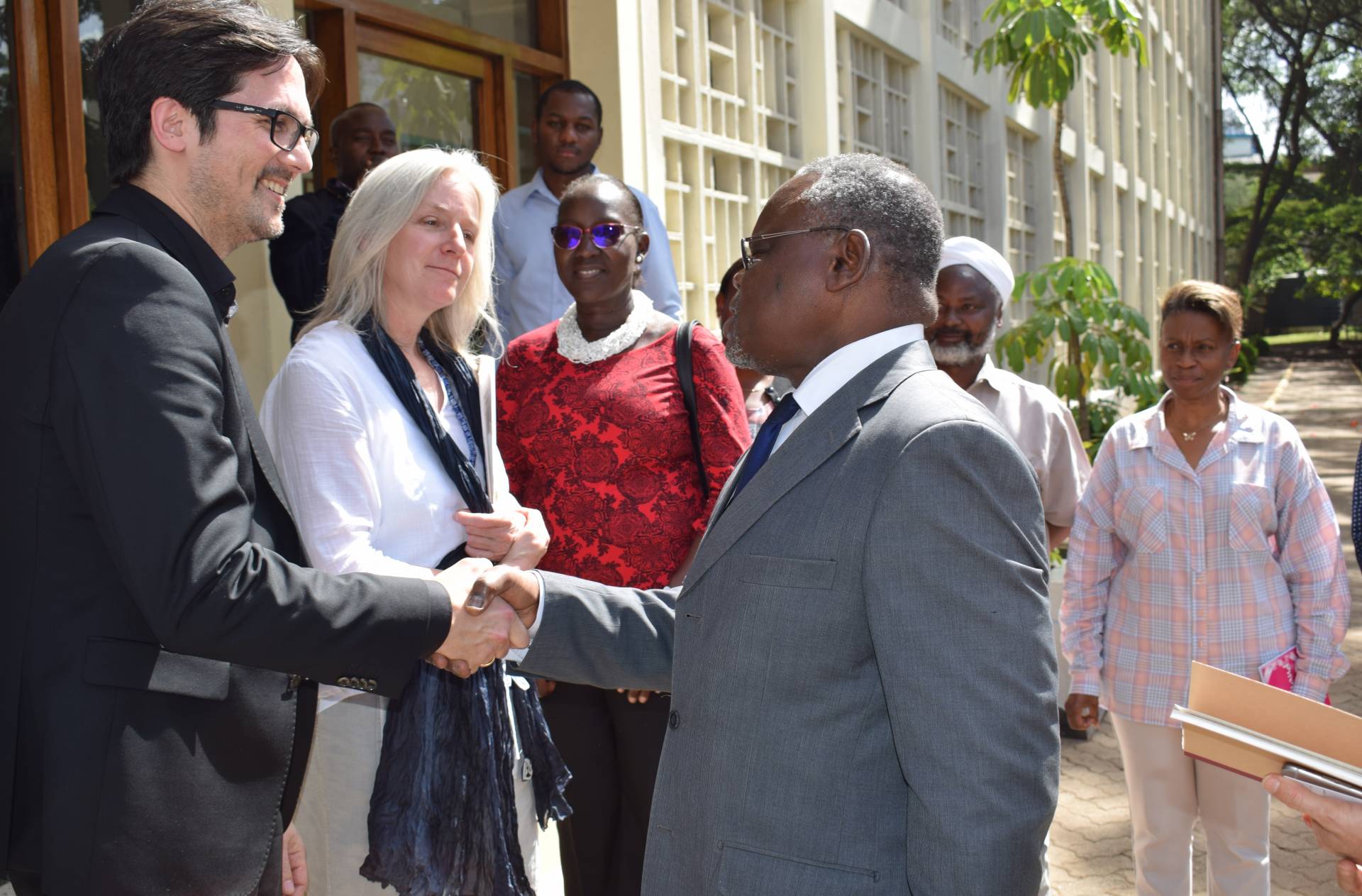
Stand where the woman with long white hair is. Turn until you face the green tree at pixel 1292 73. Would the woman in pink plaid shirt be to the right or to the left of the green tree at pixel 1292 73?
right

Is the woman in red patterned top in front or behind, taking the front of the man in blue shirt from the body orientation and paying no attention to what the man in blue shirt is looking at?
in front

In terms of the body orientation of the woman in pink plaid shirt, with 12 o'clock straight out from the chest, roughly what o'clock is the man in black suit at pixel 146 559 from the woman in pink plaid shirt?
The man in black suit is roughly at 1 o'clock from the woman in pink plaid shirt.

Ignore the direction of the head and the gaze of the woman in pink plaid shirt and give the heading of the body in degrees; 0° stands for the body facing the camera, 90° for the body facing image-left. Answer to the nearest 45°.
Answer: approximately 0°

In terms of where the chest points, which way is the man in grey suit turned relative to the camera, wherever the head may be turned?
to the viewer's left

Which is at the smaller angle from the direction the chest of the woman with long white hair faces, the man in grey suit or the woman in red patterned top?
the man in grey suit

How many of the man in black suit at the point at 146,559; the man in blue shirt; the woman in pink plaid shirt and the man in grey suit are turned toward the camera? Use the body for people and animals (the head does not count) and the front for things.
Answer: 2

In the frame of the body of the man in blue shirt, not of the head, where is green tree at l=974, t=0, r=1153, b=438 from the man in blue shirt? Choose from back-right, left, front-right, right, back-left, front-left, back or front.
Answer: back-left

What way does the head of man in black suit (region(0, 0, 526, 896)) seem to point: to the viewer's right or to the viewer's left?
to the viewer's right

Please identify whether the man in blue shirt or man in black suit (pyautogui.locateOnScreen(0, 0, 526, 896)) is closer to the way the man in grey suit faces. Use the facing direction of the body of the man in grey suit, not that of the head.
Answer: the man in black suit

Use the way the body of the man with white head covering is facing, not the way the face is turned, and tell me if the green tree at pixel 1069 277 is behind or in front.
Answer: behind
